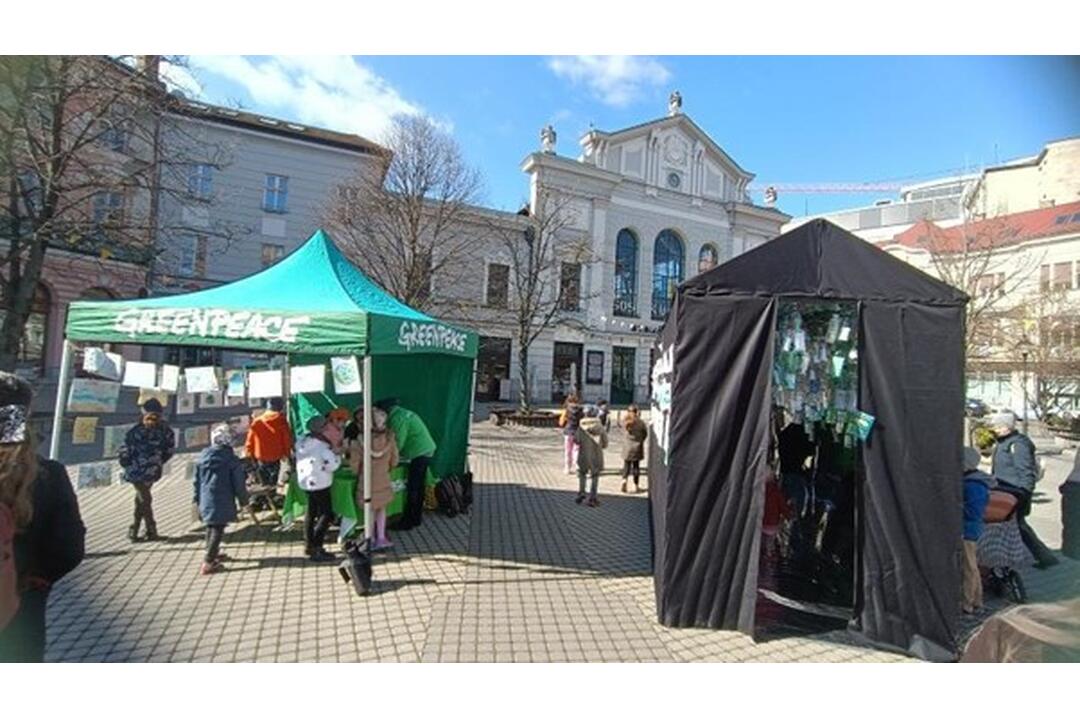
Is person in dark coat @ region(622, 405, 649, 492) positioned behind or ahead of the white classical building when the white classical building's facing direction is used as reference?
ahead

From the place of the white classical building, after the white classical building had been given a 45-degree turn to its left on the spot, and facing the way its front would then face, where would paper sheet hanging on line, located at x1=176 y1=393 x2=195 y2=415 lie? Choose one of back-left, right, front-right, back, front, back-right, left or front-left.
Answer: right

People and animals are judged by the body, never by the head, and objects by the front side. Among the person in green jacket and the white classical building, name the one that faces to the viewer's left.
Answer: the person in green jacket

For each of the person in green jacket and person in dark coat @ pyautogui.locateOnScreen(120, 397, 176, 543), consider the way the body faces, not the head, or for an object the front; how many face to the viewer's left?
1

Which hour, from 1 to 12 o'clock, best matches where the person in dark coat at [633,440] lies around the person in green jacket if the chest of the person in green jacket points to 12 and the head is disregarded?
The person in dark coat is roughly at 5 o'clock from the person in green jacket.

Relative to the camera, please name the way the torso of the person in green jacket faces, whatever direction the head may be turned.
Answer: to the viewer's left

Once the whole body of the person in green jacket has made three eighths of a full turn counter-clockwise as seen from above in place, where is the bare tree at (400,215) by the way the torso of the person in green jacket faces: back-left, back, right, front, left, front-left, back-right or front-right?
back-left

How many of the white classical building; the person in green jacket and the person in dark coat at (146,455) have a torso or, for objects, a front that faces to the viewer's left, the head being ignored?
1

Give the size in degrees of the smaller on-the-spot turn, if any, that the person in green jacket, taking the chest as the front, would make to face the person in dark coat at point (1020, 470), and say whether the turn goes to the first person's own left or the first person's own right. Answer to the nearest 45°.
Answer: approximately 180°

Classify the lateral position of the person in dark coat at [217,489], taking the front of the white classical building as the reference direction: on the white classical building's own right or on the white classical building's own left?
on the white classical building's own right

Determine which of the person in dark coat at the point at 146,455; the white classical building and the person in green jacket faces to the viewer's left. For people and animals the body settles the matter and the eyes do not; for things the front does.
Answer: the person in green jacket

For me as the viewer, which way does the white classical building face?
facing the viewer and to the right of the viewer

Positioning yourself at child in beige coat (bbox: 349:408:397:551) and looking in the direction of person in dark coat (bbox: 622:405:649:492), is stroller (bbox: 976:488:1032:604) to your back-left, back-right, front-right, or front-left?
front-right

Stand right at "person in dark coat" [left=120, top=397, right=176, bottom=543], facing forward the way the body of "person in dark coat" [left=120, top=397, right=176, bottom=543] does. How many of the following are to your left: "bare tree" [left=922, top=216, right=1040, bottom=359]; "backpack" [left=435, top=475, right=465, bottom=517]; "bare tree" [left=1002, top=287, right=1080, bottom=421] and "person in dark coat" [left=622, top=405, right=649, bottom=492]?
4

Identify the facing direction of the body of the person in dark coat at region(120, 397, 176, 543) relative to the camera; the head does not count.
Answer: toward the camera
